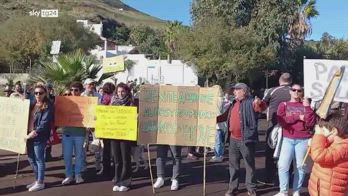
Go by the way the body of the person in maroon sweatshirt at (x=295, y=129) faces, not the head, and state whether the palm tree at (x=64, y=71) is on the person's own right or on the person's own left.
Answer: on the person's own right

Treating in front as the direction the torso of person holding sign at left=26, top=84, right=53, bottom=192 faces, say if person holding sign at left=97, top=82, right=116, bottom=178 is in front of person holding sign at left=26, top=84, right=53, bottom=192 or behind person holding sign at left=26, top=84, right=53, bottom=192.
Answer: behind

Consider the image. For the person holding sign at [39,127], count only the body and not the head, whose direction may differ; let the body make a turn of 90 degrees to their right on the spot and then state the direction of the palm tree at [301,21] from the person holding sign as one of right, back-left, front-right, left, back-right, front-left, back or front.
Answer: right

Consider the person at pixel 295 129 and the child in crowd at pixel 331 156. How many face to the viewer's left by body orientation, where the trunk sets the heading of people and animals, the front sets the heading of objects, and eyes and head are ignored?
1

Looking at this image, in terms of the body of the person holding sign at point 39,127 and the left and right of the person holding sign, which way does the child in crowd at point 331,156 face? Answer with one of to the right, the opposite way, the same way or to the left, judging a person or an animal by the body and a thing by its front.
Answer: to the right

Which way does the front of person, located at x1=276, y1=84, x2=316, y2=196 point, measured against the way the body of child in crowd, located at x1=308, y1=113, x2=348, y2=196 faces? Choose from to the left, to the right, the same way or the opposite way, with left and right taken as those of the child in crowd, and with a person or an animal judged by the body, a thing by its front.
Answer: to the left

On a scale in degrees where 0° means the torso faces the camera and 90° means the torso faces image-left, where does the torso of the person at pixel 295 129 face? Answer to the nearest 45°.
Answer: approximately 0°

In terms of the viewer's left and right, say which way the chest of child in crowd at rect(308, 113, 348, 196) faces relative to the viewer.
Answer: facing to the left of the viewer

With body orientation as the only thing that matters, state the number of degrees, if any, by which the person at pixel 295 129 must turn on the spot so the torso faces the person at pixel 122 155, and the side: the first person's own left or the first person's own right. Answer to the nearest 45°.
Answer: approximately 90° to the first person's own right
